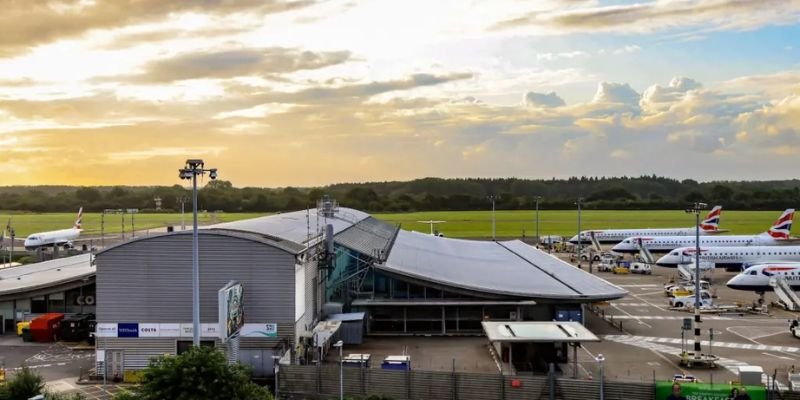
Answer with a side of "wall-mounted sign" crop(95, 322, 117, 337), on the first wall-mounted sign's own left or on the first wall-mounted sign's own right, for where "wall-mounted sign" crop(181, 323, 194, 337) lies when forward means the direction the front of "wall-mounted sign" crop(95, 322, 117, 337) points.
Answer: on the first wall-mounted sign's own left

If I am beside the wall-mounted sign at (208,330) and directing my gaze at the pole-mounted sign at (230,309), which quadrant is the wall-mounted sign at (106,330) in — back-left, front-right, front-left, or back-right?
back-right

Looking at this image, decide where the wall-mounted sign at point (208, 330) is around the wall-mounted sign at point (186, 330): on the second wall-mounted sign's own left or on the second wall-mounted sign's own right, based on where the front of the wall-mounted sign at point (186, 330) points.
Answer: on the second wall-mounted sign's own left

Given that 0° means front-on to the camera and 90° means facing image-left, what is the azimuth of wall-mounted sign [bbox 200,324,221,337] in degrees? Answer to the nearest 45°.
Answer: approximately 0°

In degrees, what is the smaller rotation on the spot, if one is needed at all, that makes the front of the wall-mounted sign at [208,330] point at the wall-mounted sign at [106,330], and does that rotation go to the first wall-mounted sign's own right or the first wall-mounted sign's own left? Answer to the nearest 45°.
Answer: approximately 90° to the first wall-mounted sign's own right

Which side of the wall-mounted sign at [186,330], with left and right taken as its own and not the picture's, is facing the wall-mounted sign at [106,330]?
right

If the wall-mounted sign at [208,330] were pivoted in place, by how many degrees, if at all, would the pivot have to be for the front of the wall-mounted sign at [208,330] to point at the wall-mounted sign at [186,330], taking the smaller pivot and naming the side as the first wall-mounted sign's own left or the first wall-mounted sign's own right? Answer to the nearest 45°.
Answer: approximately 90° to the first wall-mounted sign's own right
